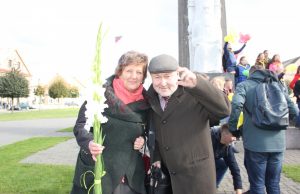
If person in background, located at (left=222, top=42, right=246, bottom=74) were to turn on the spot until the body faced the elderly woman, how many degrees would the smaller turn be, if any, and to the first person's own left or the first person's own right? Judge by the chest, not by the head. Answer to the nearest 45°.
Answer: approximately 45° to the first person's own right

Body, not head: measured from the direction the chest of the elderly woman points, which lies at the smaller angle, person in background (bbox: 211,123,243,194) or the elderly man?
the elderly man

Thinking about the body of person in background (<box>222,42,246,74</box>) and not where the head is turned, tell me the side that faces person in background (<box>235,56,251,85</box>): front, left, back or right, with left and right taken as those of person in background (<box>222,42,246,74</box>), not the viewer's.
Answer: left

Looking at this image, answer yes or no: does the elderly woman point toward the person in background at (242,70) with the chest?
no

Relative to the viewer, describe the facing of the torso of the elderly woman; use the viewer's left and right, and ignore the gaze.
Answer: facing the viewer

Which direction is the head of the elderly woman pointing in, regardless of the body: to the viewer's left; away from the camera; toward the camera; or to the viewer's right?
toward the camera

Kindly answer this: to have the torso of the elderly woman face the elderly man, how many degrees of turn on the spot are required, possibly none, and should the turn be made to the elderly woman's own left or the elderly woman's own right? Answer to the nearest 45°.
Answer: approximately 90° to the elderly woman's own left

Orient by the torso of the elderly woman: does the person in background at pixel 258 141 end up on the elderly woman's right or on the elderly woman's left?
on the elderly woman's left

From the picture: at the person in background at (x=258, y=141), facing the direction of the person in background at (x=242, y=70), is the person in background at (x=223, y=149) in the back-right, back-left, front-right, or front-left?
front-left

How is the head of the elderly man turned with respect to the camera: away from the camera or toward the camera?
toward the camera

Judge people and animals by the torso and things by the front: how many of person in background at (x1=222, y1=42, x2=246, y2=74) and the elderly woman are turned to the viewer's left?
0
